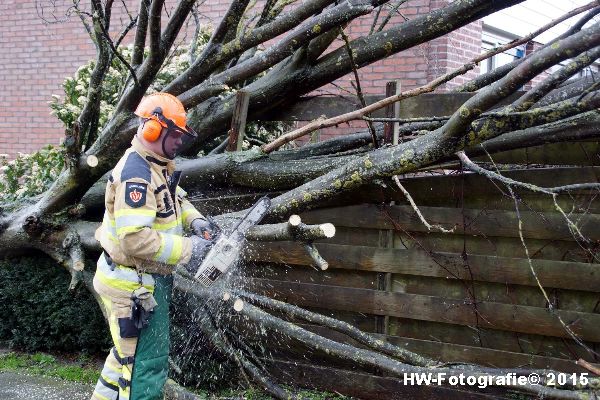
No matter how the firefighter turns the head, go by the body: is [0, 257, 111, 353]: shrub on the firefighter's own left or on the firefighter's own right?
on the firefighter's own left

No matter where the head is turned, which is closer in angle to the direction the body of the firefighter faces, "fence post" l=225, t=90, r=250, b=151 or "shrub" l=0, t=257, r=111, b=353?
the fence post

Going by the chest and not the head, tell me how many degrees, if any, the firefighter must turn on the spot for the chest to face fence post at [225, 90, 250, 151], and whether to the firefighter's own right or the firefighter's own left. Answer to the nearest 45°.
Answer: approximately 45° to the firefighter's own left

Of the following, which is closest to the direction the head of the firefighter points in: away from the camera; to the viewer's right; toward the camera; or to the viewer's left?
to the viewer's right

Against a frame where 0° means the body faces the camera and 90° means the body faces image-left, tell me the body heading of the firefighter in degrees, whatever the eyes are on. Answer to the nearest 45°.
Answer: approximately 270°
